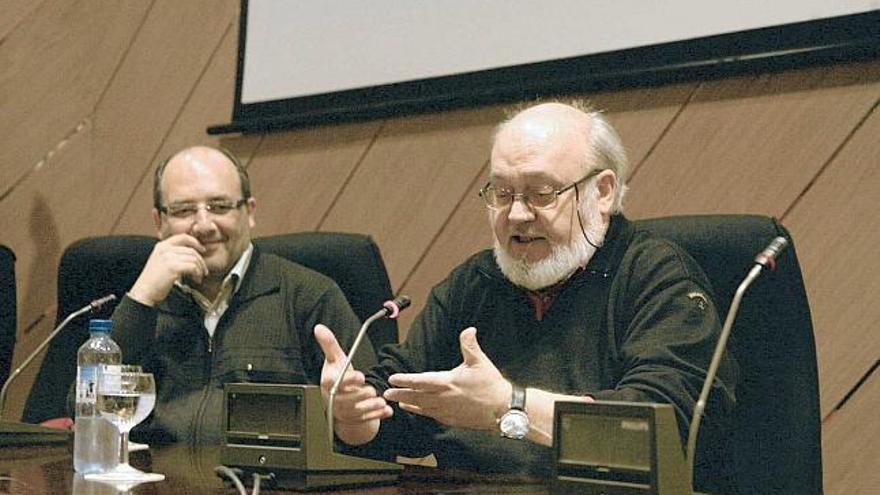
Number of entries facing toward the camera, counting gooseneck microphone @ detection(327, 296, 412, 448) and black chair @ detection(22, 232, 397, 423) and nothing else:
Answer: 1

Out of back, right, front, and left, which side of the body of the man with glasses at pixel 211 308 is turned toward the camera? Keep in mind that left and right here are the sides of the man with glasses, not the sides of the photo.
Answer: front

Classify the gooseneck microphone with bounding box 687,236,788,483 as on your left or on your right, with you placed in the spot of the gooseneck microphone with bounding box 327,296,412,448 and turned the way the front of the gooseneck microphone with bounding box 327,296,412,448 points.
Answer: on your right

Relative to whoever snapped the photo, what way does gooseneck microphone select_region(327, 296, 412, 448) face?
facing away from the viewer and to the right of the viewer

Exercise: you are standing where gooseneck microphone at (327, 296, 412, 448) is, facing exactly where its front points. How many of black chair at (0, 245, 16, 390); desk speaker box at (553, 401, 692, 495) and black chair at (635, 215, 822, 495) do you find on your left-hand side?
1

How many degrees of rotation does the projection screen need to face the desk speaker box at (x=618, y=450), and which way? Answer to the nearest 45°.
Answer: approximately 45° to its left

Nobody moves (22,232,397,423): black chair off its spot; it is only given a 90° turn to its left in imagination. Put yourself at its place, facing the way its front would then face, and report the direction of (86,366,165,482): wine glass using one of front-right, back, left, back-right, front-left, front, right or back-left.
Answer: right

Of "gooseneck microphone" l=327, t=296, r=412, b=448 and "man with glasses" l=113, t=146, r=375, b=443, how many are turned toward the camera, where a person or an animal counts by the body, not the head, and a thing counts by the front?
1

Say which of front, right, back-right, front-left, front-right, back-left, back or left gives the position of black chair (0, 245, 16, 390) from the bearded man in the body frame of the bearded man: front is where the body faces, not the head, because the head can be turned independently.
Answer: right

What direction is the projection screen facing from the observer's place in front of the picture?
facing the viewer and to the left of the viewer

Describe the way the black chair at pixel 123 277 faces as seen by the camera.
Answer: facing the viewer
